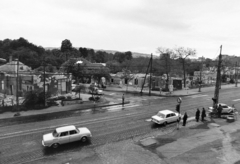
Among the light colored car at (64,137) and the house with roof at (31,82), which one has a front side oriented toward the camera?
the house with roof

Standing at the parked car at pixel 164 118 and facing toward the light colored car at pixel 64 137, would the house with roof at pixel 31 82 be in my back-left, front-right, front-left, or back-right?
front-right

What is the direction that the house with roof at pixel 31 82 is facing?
toward the camera

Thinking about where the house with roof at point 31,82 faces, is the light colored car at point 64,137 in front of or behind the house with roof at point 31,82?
in front

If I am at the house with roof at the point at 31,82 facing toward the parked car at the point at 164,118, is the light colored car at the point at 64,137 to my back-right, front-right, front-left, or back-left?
front-right

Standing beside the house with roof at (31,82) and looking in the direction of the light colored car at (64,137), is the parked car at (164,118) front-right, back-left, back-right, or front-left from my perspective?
front-left

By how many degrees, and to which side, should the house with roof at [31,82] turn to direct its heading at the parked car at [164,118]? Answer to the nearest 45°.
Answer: approximately 45° to its left

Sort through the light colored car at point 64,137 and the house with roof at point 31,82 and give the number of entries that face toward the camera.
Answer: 1
